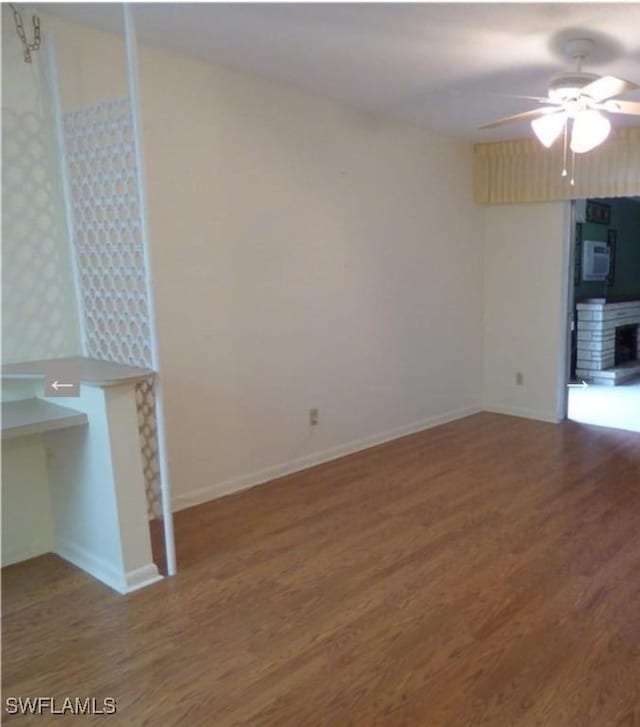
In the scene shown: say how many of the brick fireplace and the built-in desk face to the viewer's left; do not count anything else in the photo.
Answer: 0

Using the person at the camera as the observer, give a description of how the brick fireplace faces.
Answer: facing the viewer and to the right of the viewer

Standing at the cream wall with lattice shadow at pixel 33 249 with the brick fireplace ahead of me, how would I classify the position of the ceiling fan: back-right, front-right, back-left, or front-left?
front-right

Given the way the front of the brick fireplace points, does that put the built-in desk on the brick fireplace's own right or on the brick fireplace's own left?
on the brick fireplace's own right

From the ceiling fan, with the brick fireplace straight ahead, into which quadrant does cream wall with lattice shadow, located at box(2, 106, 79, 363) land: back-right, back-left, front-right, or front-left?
back-left

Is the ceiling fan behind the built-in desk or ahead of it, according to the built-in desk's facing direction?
ahead

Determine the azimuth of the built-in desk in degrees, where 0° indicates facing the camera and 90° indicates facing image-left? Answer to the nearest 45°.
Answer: approximately 315°

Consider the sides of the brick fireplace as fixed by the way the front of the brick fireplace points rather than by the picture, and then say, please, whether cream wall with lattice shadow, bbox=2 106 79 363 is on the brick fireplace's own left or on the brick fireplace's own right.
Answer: on the brick fireplace's own right

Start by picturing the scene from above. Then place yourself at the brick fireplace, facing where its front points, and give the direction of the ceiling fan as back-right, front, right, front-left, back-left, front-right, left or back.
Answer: front-right
